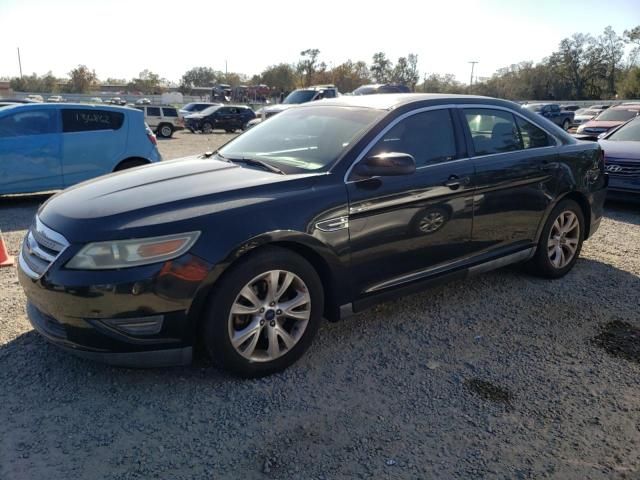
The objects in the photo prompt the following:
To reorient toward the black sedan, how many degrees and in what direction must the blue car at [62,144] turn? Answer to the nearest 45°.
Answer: approximately 90° to its left

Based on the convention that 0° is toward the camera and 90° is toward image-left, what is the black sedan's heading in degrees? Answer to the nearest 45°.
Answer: approximately 45°

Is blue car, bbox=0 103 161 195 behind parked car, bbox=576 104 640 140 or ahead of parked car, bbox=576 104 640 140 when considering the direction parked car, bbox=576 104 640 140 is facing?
ahead

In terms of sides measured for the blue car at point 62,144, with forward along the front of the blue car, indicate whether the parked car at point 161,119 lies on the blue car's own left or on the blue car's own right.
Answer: on the blue car's own right

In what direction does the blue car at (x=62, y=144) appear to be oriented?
to the viewer's left
